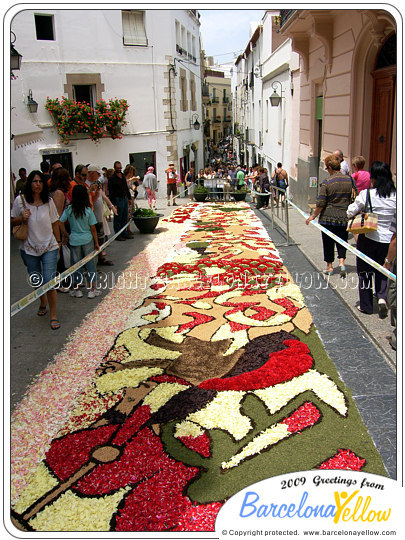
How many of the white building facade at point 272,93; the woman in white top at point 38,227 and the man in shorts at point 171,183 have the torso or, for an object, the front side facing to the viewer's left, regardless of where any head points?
1

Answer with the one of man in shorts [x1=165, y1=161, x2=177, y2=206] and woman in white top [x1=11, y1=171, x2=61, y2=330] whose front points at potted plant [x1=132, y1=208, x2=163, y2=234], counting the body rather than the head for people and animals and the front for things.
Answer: the man in shorts

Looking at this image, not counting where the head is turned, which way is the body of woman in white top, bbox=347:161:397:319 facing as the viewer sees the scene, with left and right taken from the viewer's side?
facing away from the viewer and to the left of the viewer

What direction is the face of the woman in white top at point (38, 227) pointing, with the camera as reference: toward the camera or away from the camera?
toward the camera

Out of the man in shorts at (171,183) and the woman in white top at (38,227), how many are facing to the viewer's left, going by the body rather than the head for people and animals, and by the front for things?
0

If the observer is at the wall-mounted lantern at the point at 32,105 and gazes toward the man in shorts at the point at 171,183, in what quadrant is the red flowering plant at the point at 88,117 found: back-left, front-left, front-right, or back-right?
front-left

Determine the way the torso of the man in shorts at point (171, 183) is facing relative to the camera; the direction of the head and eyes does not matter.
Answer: toward the camera

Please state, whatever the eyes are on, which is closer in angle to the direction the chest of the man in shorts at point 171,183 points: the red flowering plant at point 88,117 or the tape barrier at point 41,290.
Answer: the tape barrier

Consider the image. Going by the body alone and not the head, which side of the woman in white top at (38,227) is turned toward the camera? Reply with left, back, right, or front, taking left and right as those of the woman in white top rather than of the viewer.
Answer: front

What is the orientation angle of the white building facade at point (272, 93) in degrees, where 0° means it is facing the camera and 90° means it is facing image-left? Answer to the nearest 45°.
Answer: approximately 90°

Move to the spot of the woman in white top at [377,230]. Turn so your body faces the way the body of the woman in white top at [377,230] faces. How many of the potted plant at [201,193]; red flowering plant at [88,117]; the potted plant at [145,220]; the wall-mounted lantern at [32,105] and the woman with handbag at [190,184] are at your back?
0
